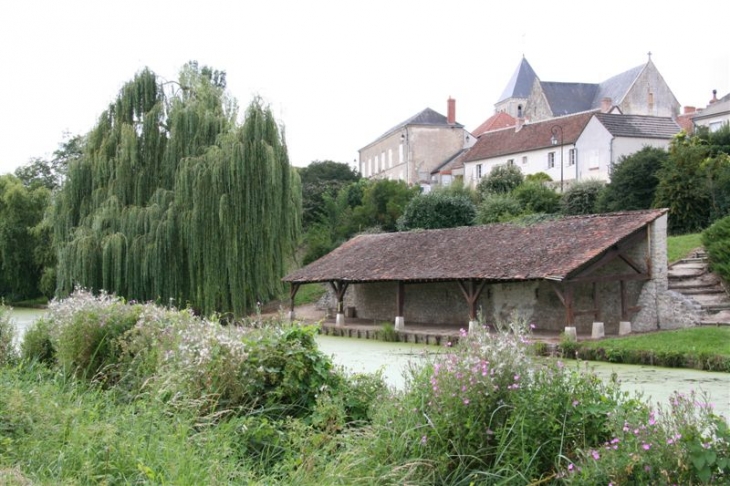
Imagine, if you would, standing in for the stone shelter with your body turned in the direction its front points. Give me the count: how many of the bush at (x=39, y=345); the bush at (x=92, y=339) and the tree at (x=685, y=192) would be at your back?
1

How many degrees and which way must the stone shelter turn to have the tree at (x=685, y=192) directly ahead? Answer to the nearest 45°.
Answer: approximately 180°

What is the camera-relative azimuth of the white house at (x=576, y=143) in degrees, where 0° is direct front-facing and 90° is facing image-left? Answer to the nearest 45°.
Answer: approximately 45°

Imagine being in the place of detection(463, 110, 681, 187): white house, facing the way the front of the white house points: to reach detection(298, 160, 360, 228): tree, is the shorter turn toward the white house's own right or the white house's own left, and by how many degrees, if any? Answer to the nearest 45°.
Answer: approximately 45° to the white house's own right

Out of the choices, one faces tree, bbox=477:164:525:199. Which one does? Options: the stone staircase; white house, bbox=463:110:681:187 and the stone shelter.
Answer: the white house

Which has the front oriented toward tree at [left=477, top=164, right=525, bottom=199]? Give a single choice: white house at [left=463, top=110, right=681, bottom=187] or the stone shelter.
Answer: the white house

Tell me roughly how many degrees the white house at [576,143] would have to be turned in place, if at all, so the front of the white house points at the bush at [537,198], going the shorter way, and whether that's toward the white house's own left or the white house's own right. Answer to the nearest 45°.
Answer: approximately 45° to the white house's own left

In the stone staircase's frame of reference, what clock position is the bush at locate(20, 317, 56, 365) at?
The bush is roughly at 1 o'clock from the stone staircase.

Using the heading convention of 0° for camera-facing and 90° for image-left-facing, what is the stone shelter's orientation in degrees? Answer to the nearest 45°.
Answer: approximately 45°

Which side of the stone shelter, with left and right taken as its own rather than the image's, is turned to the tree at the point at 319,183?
right
